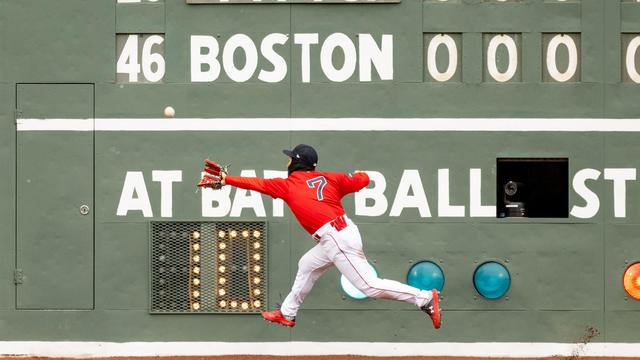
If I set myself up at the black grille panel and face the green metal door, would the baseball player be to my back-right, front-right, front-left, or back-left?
back-left

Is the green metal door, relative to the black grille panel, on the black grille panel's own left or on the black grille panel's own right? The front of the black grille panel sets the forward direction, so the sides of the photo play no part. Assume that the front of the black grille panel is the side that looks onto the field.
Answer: on the black grille panel's own right

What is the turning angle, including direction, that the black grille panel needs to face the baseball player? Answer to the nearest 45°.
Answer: approximately 45° to its left

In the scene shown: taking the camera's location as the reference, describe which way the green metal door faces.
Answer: facing the viewer

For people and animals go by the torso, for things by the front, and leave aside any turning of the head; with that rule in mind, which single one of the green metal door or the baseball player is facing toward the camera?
the green metal door

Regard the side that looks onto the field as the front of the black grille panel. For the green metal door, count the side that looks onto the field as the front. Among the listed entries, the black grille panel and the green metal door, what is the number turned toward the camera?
2

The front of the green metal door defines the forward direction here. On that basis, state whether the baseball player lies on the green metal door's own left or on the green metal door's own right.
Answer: on the green metal door's own left

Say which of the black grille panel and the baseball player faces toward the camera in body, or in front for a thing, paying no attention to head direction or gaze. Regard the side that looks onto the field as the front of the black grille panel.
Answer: the black grille panel

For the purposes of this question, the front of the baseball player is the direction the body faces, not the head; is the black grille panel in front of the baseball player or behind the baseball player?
in front

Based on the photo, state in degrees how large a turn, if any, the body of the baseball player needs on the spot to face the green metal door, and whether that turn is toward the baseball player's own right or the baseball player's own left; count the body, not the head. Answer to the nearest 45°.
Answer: approximately 45° to the baseball player's own left

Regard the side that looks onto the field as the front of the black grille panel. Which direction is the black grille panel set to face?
toward the camera

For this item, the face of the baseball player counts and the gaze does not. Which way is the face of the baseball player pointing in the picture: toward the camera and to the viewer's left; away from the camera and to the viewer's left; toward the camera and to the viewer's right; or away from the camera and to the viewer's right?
away from the camera and to the viewer's left

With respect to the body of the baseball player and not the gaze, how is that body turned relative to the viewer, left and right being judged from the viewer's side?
facing away from the viewer and to the left of the viewer
